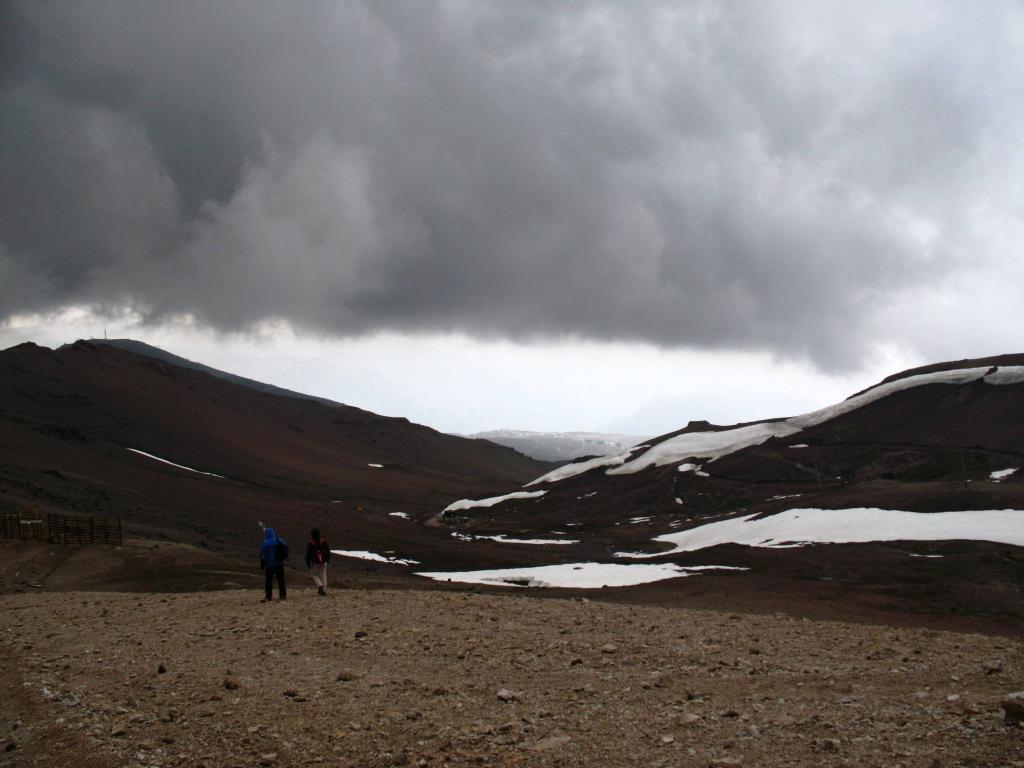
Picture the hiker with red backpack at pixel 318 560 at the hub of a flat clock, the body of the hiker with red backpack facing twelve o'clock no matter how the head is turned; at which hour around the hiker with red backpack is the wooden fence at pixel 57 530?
The wooden fence is roughly at 11 o'clock from the hiker with red backpack.

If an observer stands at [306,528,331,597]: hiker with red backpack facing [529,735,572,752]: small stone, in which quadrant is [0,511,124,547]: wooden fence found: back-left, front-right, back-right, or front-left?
back-right

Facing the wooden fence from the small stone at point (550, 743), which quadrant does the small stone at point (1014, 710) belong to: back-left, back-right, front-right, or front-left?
back-right

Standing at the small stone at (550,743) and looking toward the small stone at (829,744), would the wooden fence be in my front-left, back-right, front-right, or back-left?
back-left

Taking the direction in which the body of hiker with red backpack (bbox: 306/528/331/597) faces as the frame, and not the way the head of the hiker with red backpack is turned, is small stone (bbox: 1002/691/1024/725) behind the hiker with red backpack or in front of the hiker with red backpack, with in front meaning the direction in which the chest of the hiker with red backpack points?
behind

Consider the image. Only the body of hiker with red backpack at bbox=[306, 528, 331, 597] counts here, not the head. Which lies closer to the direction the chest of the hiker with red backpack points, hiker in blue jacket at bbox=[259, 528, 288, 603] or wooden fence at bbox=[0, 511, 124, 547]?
the wooden fence

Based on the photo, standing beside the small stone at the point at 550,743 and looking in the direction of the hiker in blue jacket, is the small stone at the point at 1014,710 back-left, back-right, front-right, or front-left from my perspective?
back-right

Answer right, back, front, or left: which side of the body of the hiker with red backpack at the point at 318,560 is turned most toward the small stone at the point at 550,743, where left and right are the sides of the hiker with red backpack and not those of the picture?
back

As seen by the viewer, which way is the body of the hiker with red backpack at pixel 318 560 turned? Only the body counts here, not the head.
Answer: away from the camera

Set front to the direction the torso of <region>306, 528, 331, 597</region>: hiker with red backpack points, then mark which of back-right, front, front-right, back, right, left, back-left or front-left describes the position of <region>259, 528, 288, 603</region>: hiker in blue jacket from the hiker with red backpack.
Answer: back-left

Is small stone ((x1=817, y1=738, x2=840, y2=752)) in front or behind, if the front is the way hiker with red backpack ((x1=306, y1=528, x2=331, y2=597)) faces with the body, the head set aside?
behind

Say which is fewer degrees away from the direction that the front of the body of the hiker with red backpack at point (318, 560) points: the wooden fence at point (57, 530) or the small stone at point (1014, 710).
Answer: the wooden fence
